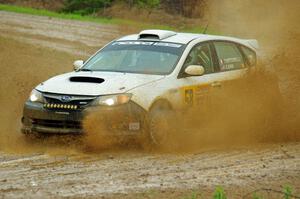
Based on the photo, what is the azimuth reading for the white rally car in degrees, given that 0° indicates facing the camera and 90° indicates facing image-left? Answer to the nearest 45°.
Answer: approximately 45°
